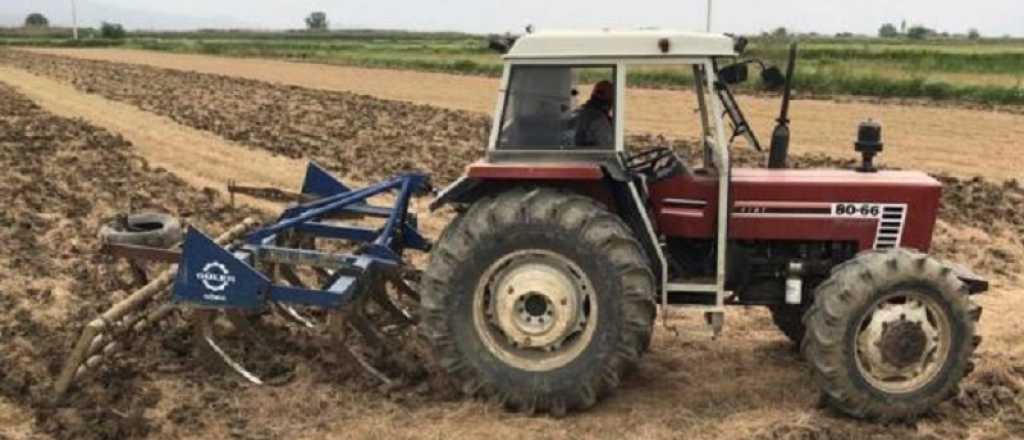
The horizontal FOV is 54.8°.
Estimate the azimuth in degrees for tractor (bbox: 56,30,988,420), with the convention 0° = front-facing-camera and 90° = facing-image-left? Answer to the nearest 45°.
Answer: approximately 270°
